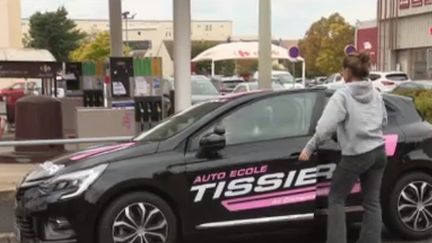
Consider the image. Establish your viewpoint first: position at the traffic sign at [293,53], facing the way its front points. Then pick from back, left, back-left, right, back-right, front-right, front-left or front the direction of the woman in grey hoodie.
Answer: front

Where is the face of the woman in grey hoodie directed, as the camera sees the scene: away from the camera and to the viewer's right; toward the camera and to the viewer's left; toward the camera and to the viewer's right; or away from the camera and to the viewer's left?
away from the camera and to the viewer's left

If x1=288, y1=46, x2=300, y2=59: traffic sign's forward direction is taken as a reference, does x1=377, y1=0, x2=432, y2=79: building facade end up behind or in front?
behind

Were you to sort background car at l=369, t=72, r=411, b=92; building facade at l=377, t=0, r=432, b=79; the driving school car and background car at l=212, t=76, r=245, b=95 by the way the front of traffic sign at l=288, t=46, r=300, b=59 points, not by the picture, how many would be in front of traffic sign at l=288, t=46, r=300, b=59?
1

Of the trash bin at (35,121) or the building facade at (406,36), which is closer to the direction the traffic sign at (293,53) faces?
the trash bin

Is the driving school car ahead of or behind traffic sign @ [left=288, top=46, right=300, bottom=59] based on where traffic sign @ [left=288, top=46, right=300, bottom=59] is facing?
ahead

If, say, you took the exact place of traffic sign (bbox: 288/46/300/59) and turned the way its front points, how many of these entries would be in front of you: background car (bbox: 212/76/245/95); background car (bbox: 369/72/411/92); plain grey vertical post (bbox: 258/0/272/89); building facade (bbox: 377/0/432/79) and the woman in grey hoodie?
2

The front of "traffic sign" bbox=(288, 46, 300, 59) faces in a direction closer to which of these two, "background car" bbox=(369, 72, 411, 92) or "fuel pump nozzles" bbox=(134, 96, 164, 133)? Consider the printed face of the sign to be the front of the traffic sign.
the fuel pump nozzles

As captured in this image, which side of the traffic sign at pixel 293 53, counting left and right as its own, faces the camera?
front

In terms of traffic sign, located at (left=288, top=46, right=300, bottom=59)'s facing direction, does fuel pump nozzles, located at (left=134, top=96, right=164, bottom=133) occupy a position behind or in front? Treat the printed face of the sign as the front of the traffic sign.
in front

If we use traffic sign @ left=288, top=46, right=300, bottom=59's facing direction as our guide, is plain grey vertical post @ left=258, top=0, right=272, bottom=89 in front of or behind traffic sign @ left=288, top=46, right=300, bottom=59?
in front
